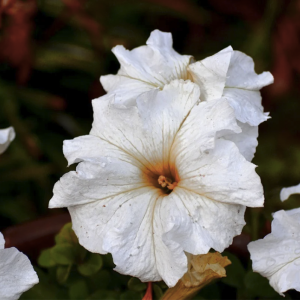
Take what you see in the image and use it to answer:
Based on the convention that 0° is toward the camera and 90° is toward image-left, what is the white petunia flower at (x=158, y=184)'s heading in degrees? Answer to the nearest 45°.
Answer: approximately 0°
